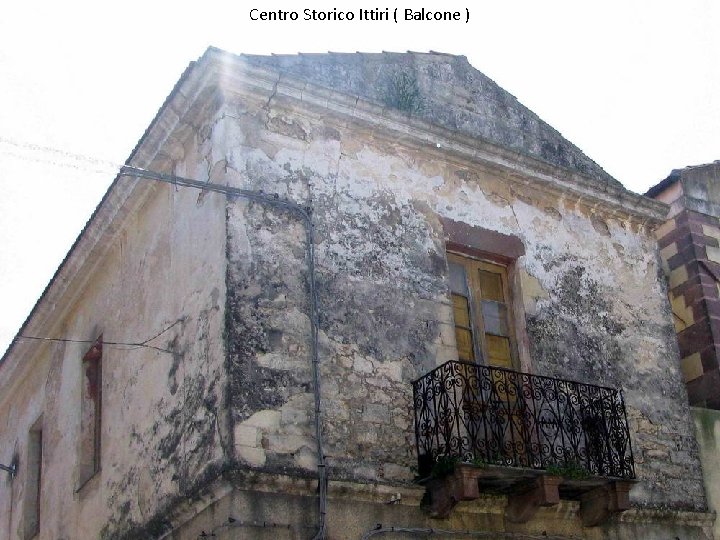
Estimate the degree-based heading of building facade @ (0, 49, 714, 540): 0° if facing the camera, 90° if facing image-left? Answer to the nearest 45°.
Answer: approximately 315°
